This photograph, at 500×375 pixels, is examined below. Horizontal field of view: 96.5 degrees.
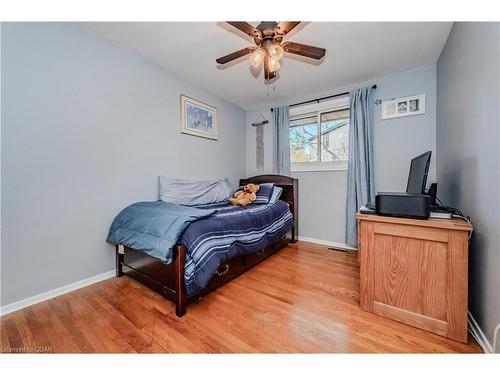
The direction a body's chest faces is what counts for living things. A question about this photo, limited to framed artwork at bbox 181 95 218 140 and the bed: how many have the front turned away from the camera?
0

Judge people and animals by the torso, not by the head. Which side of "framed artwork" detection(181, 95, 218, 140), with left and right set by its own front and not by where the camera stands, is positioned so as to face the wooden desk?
front

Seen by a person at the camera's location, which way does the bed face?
facing the viewer and to the left of the viewer

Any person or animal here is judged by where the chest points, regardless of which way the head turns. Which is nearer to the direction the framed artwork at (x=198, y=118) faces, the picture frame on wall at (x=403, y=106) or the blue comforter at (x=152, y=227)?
the picture frame on wall

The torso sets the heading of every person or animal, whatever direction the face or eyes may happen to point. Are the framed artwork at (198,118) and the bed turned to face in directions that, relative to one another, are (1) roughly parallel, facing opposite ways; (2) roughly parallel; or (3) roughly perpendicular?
roughly perpendicular

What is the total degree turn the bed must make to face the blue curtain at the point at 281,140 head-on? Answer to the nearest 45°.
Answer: approximately 180°

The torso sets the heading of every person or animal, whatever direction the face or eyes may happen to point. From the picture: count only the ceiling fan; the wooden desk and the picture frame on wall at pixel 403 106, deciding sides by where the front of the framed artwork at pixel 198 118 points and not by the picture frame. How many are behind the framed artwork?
0

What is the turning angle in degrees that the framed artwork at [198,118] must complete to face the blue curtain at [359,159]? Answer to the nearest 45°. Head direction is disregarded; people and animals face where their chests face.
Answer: approximately 45° to its left

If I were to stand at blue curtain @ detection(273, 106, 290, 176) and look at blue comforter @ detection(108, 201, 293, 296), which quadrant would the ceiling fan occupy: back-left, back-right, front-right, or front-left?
front-left

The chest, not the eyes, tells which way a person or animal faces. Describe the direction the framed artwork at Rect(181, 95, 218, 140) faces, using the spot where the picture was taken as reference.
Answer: facing the viewer and to the right of the viewer

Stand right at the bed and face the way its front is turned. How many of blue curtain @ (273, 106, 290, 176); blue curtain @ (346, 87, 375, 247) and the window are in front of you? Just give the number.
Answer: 0
